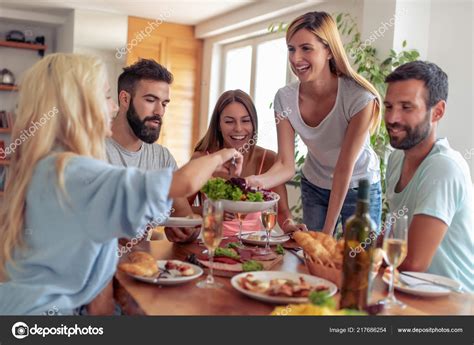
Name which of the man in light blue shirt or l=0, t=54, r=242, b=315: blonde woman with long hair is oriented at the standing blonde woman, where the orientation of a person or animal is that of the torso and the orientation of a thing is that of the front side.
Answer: the blonde woman with long hair

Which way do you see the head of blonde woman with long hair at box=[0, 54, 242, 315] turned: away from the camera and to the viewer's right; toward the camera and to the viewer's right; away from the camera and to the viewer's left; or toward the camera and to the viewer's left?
away from the camera and to the viewer's right

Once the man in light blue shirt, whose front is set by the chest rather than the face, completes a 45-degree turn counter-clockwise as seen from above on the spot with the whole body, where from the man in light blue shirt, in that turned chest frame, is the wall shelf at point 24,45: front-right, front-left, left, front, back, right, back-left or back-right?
back-right

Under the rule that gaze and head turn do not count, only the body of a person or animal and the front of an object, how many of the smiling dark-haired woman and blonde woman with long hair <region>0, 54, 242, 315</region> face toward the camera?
1

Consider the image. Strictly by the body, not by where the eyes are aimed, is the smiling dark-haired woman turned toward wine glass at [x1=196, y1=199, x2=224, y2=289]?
yes

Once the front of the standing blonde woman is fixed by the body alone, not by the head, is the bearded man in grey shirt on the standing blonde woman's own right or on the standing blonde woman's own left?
on the standing blonde woman's own right

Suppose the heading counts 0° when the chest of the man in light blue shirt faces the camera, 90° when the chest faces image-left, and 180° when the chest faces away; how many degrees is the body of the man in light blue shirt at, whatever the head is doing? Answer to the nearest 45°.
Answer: approximately 45°
